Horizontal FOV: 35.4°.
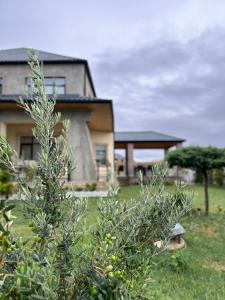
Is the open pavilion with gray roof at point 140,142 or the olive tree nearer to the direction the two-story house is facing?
the olive tree

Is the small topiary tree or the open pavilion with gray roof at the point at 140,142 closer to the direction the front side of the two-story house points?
the small topiary tree

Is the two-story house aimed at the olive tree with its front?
yes

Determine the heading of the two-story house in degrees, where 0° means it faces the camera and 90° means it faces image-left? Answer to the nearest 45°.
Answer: approximately 0°

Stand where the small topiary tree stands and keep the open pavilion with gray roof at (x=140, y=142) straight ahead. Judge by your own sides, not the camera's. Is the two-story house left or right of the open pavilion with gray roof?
left

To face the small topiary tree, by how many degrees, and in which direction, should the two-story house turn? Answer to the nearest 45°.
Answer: approximately 45° to its left

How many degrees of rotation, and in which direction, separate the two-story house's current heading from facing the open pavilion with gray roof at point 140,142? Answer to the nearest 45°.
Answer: approximately 135° to its left
